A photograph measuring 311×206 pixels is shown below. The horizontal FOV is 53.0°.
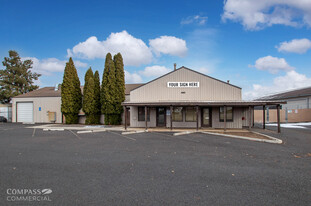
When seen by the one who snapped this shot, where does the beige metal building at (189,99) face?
facing the viewer

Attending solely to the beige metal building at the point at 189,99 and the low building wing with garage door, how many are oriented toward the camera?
2

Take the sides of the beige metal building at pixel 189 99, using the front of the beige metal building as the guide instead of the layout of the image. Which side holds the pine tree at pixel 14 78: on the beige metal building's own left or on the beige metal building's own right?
on the beige metal building's own right

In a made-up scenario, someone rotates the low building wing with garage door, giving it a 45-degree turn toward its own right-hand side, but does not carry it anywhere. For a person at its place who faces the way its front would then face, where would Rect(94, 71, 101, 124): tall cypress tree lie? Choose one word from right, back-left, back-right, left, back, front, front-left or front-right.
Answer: left

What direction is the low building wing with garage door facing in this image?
toward the camera

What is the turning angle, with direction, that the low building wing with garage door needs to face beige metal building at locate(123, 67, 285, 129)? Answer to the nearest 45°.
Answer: approximately 45° to its left

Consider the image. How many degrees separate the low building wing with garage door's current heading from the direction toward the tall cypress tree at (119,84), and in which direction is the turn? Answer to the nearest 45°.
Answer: approximately 45° to its left

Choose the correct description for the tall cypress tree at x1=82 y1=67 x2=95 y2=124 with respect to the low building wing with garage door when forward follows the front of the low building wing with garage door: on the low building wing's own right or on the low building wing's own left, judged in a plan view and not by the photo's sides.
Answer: on the low building wing's own left

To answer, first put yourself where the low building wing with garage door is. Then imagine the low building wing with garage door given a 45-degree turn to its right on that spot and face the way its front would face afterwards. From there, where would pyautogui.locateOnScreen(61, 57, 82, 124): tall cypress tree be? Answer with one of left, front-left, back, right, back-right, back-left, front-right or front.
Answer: left
